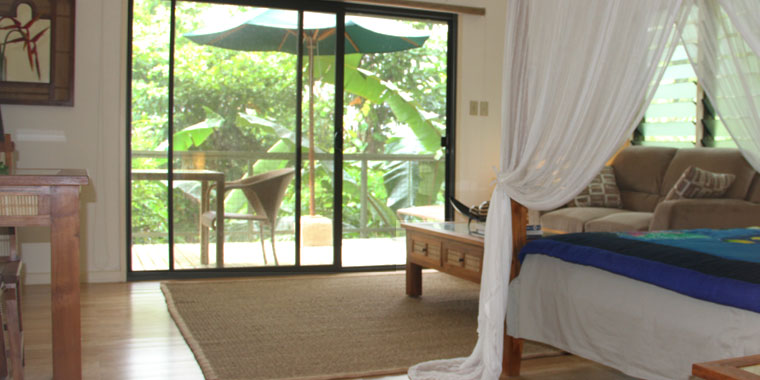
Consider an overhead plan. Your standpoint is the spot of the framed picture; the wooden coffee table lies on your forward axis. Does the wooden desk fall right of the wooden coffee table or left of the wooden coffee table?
right

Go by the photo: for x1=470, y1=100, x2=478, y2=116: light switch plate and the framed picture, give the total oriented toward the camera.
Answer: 2

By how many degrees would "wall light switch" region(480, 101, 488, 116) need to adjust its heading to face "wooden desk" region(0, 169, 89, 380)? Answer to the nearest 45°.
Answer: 0° — it already faces it

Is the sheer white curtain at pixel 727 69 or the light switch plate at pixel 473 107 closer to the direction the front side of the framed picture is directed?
the sheer white curtain

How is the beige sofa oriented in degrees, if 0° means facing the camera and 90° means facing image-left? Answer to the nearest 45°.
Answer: approximately 45°

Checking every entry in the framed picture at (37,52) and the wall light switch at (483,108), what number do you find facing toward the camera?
2

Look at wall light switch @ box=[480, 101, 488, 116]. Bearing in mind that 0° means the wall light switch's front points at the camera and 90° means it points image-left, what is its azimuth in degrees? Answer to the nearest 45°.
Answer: approximately 0°

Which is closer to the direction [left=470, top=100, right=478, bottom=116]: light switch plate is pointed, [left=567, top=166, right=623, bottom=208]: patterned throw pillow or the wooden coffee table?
the wooden coffee table

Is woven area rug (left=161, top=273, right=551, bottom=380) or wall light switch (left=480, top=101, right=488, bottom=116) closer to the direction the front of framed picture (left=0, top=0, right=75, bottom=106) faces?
the woven area rug
